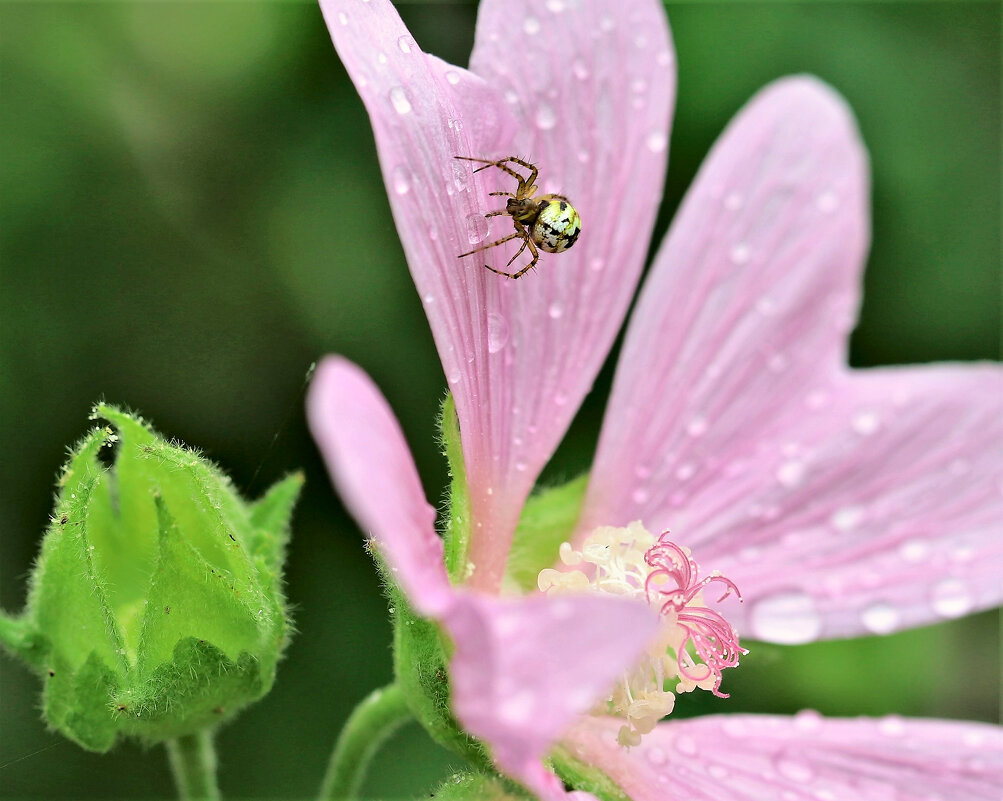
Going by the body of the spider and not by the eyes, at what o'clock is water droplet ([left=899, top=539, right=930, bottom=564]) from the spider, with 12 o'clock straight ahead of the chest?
The water droplet is roughly at 5 o'clock from the spider.

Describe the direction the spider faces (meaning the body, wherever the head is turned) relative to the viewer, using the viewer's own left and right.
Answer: facing to the left of the viewer

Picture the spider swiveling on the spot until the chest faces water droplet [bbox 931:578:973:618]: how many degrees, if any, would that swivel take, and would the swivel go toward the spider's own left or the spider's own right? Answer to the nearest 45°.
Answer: approximately 135° to the spider's own right
